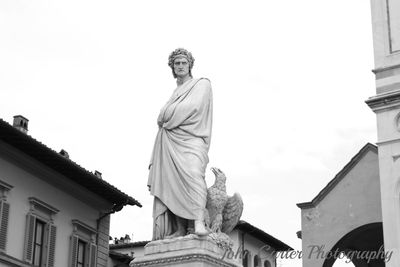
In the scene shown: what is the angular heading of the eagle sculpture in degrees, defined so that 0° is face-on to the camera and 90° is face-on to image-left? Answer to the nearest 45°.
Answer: approximately 45°

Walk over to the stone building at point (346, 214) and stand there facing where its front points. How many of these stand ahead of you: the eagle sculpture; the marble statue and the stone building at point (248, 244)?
2

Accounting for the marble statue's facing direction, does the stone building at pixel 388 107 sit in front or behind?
behind

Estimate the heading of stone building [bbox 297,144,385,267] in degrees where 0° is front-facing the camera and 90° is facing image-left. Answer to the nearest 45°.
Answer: approximately 0°

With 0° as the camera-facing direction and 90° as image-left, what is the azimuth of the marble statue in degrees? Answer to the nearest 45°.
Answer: approximately 45°

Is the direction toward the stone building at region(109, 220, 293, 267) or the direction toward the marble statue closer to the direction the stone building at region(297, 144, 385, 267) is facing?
the marble statue
